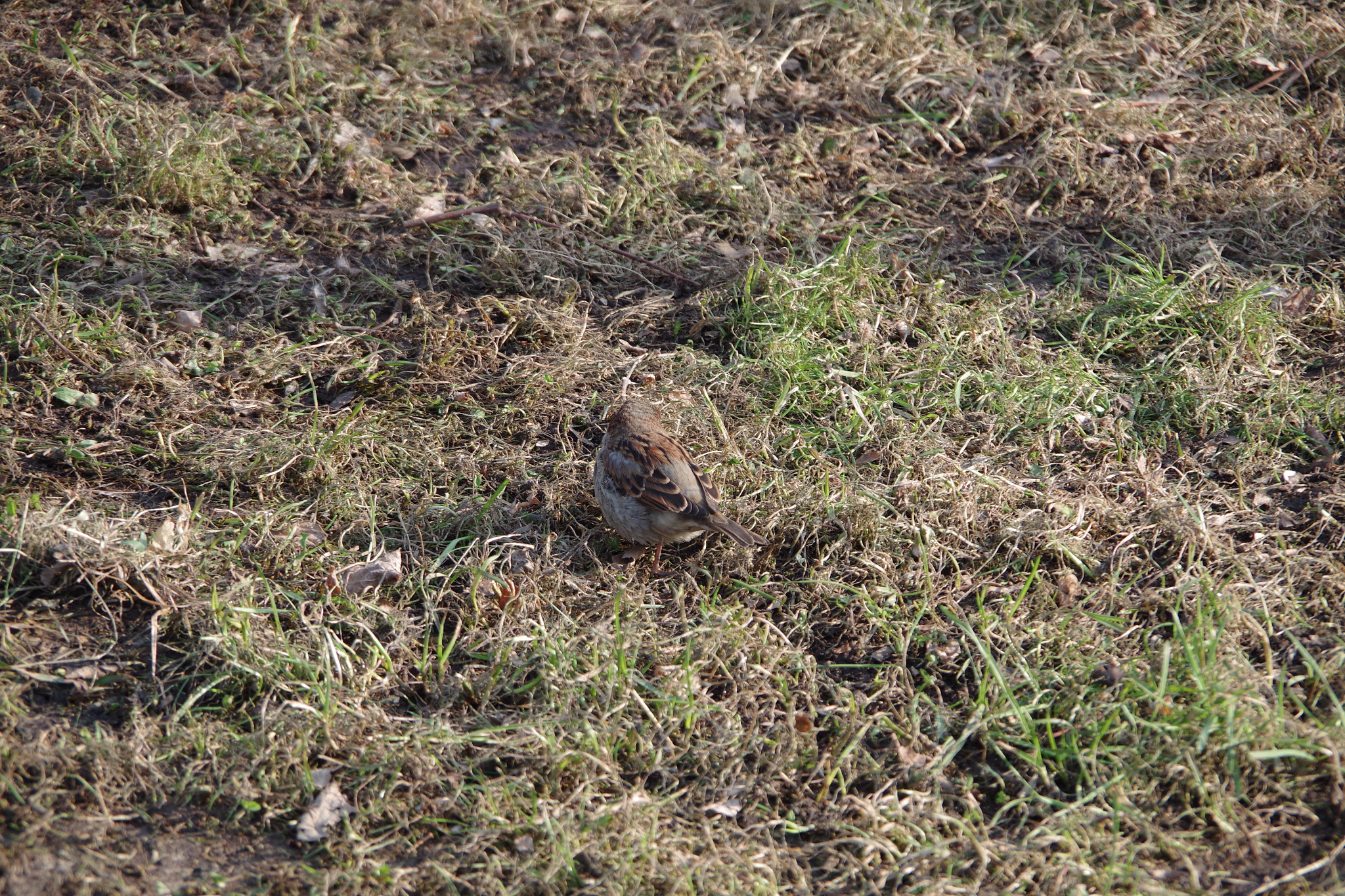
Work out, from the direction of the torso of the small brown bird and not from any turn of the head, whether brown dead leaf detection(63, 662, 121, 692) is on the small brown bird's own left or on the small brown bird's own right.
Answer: on the small brown bird's own left

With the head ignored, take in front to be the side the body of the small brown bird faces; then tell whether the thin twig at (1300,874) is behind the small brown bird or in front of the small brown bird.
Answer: behind

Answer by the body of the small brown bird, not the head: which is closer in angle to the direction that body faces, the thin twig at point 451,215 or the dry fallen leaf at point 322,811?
the thin twig

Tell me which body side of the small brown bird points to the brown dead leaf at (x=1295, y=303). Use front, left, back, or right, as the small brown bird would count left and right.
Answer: right

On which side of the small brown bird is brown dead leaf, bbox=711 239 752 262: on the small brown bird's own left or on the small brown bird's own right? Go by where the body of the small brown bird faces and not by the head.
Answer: on the small brown bird's own right

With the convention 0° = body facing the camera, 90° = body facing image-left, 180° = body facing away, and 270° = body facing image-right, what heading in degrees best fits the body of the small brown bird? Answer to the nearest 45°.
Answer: approximately 135°

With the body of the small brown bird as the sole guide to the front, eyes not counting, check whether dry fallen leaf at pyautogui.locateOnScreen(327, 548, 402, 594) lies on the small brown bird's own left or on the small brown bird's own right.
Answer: on the small brown bird's own left
